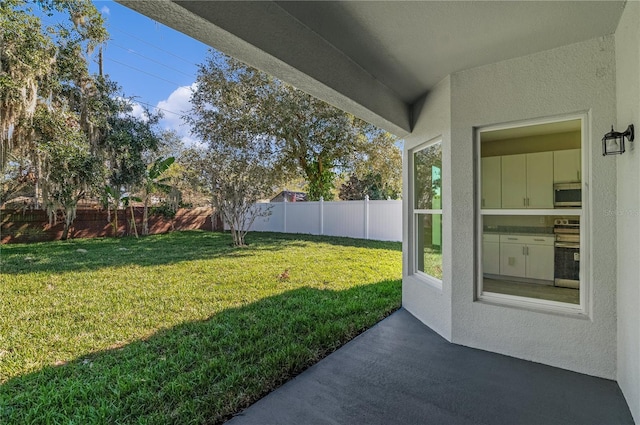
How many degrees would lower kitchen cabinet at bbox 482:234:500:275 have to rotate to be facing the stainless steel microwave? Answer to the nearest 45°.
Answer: approximately 135° to its left

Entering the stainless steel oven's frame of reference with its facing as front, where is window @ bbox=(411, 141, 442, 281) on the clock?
The window is roughly at 2 o'clock from the stainless steel oven.

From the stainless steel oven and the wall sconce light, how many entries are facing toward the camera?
1

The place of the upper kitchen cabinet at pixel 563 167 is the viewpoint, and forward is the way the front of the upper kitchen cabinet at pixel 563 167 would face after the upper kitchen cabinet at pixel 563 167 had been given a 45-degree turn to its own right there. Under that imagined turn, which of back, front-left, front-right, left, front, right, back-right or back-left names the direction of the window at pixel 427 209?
front

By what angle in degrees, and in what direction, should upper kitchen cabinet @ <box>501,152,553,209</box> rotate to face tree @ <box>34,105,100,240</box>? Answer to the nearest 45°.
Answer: approximately 90° to its right

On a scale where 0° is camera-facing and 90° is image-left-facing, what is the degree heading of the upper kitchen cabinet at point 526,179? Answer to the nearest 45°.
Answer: approximately 0°

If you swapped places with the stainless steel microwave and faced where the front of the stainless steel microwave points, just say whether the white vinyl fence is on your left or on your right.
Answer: on your right

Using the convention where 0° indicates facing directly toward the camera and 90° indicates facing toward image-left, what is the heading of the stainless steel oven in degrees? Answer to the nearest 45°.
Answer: approximately 0°

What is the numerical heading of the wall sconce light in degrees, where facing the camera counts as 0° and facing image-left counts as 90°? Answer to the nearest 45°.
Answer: approximately 90°

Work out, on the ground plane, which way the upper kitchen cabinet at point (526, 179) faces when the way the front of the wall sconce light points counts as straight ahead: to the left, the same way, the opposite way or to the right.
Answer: to the left
